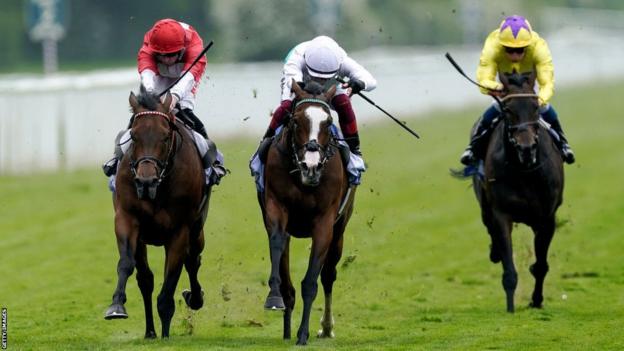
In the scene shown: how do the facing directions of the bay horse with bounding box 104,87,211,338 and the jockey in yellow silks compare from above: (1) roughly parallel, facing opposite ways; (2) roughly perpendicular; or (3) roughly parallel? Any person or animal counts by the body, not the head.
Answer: roughly parallel

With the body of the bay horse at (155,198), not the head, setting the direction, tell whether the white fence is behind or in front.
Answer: behind

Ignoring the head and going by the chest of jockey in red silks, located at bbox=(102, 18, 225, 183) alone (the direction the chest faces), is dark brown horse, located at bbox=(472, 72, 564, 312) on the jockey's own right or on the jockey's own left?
on the jockey's own left

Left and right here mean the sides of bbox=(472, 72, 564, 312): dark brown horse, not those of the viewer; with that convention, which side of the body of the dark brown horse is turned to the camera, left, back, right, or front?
front

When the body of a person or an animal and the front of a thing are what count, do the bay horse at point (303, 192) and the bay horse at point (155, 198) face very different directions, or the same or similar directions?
same or similar directions

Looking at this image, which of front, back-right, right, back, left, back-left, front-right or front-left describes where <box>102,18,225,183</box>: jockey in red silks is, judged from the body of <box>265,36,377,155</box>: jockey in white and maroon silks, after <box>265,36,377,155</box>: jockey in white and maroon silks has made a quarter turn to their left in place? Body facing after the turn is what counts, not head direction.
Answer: back

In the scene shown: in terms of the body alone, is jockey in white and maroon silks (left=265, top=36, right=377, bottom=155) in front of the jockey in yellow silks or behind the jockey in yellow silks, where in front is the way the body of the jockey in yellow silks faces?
in front

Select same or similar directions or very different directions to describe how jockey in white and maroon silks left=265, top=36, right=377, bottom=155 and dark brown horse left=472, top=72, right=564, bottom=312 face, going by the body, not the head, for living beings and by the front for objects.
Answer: same or similar directions

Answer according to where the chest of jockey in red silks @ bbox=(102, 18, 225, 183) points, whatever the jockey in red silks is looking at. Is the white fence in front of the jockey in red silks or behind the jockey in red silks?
behind

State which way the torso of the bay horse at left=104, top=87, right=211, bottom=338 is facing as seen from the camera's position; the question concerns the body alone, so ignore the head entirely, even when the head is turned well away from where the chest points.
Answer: toward the camera

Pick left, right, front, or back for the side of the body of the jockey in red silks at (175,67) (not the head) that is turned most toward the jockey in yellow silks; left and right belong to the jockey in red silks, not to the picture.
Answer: left

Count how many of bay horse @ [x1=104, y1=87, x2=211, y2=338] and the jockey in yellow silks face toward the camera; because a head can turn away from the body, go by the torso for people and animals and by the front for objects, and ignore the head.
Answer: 2
